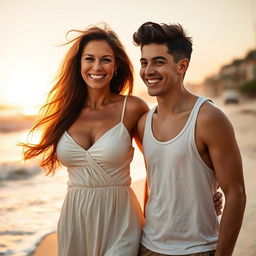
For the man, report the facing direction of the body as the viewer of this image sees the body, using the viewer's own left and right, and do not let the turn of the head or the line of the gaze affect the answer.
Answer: facing the viewer and to the left of the viewer

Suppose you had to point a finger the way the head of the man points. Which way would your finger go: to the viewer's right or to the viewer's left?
to the viewer's left

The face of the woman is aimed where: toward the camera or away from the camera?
toward the camera

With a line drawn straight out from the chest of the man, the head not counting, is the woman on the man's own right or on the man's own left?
on the man's own right
